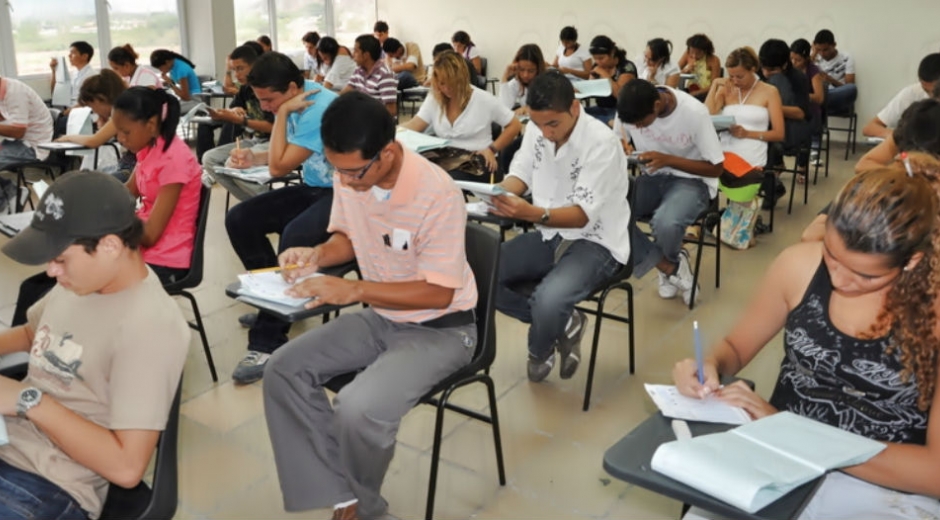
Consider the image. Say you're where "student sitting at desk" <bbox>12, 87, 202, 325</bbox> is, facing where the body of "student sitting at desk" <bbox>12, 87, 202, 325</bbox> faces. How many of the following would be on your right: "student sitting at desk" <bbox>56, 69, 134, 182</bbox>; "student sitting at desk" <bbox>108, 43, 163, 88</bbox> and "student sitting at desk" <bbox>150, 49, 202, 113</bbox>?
3

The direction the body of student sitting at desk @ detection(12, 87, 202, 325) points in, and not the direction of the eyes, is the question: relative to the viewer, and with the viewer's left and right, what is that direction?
facing to the left of the viewer

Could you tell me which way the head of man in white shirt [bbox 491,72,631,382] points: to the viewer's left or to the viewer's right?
to the viewer's left

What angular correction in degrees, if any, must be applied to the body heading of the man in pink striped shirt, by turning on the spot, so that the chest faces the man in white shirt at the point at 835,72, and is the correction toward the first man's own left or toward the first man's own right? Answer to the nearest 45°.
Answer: approximately 180°

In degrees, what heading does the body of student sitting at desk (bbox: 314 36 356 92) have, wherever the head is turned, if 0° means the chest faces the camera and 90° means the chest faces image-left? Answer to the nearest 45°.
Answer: approximately 45°

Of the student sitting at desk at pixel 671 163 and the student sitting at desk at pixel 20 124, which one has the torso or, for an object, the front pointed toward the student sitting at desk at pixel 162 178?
the student sitting at desk at pixel 671 163

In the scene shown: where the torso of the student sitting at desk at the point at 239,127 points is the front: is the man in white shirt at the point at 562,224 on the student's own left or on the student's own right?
on the student's own left

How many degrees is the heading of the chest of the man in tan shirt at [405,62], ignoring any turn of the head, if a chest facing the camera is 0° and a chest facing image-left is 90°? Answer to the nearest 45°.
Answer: approximately 45°
